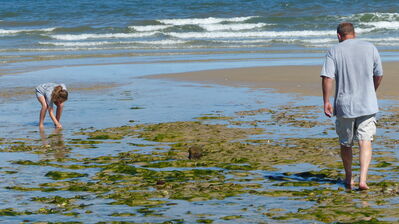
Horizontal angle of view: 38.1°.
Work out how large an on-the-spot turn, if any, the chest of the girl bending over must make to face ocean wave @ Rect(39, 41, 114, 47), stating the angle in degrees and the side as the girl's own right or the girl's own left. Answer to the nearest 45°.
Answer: approximately 135° to the girl's own left

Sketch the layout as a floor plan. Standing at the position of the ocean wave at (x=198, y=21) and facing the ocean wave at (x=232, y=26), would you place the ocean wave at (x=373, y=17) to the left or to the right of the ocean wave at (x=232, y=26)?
left

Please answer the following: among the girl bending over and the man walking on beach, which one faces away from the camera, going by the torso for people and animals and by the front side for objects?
the man walking on beach

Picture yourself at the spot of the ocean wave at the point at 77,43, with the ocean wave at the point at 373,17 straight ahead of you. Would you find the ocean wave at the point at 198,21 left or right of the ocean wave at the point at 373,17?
left

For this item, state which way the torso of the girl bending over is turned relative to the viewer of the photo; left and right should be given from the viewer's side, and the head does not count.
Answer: facing the viewer and to the right of the viewer

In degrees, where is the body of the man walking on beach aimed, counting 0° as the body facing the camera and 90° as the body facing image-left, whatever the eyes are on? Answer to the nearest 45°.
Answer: approximately 180°

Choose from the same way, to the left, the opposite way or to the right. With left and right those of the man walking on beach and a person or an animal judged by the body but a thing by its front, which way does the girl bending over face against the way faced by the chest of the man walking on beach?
to the right

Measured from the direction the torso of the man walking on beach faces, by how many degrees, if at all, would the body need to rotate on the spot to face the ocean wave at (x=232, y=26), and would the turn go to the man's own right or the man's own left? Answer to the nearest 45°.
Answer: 0° — they already face it

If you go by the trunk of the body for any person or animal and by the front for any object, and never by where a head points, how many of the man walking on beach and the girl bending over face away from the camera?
1

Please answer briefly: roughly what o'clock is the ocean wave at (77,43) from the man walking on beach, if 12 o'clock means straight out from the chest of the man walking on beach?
The ocean wave is roughly at 11 o'clock from the man walking on beach.

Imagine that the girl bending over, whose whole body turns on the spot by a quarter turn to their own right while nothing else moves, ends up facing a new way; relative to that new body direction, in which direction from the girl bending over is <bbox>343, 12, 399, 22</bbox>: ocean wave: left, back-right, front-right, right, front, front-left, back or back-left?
back

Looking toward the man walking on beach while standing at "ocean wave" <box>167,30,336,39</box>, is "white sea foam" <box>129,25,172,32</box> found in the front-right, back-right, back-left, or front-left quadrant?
back-right

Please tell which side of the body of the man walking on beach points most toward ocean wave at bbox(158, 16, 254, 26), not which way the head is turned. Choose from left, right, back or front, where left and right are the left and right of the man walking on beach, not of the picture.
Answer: front
